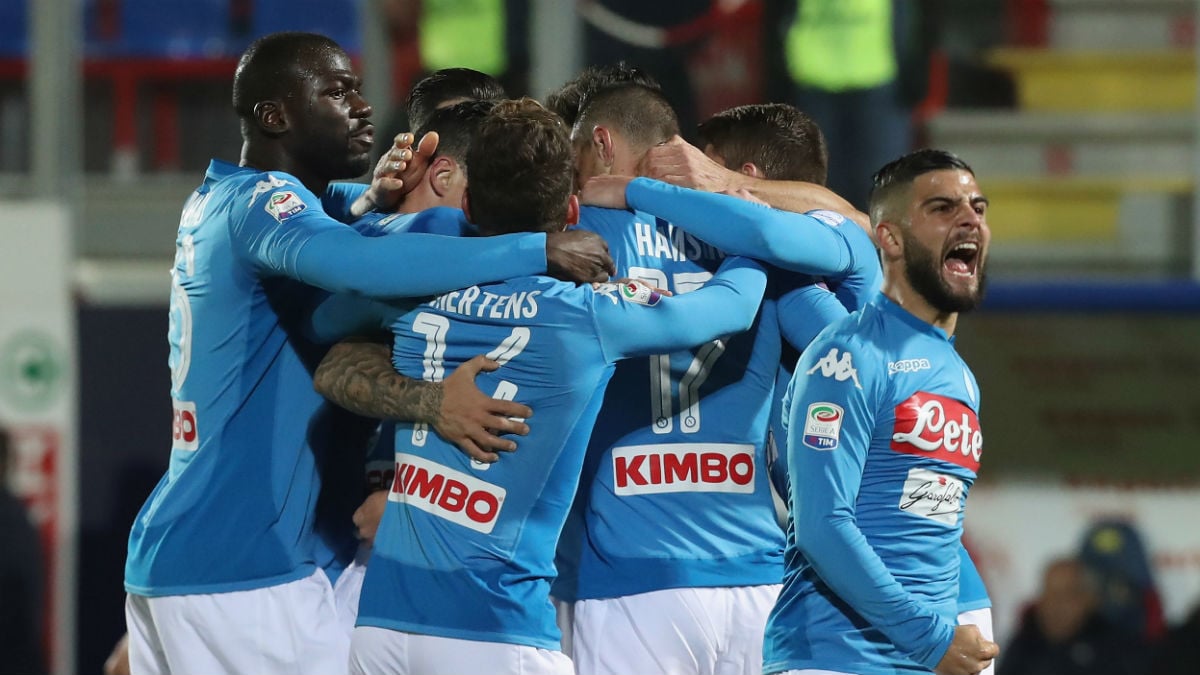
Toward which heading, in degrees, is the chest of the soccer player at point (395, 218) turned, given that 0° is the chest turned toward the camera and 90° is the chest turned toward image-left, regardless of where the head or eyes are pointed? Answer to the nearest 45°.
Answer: approximately 270°

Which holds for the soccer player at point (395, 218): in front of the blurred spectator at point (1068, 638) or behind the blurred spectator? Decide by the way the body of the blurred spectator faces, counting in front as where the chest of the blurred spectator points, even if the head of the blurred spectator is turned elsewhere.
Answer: in front

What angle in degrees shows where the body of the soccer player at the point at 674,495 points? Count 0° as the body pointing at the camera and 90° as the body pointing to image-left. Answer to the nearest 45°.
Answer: approximately 180°

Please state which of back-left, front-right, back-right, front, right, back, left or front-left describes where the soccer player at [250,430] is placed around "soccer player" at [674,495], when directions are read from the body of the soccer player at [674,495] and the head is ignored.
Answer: left

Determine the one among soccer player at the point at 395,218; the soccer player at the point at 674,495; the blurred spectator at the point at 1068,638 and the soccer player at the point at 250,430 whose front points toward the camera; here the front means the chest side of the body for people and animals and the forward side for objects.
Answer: the blurred spectator

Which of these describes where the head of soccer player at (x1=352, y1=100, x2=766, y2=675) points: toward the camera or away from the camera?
away from the camera

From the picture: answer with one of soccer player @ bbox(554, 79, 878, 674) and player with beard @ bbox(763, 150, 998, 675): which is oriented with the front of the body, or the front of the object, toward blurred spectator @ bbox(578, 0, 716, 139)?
the soccer player

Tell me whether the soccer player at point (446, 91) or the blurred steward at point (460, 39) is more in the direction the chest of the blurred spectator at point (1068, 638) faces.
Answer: the soccer player

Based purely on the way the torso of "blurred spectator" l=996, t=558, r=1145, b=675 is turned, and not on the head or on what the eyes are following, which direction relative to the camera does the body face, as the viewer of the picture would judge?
toward the camera

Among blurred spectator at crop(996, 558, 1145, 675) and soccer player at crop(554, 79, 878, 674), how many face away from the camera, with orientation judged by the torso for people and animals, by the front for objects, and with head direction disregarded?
1

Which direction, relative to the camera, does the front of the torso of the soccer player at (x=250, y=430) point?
to the viewer's right
